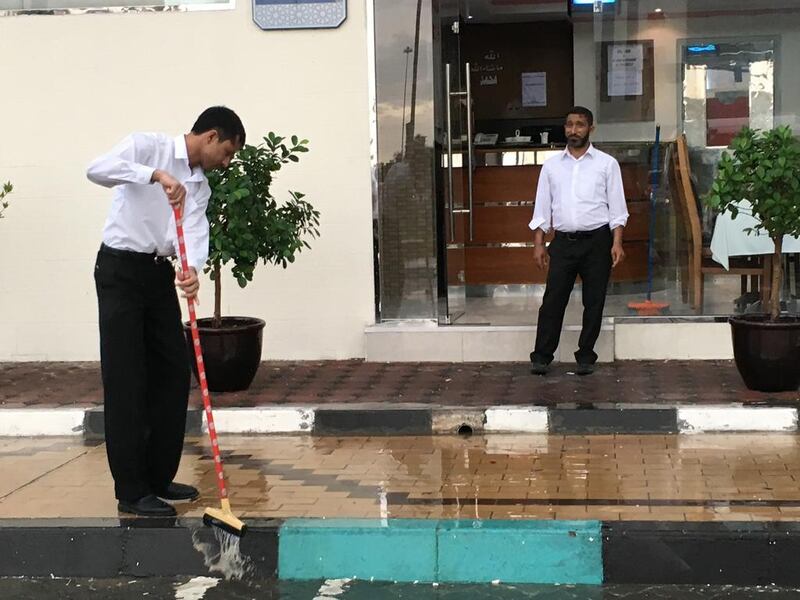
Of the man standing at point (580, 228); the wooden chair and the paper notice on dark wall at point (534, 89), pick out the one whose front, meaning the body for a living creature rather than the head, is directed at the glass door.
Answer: the paper notice on dark wall

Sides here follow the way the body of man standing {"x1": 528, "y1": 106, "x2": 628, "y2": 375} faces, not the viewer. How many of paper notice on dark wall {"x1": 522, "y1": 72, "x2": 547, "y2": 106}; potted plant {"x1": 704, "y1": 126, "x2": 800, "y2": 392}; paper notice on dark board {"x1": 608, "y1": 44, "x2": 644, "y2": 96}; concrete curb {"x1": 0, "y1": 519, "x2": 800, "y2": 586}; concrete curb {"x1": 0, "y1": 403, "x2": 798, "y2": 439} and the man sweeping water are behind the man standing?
2

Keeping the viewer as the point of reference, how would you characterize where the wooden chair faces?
facing to the right of the viewer

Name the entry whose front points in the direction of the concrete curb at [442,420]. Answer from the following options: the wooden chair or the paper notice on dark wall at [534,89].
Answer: the paper notice on dark wall

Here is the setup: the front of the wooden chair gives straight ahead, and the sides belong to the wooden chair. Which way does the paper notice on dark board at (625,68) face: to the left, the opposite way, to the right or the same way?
to the right

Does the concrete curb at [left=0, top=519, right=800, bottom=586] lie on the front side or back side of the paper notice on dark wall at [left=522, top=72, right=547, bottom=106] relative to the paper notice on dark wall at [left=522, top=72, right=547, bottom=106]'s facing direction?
on the front side

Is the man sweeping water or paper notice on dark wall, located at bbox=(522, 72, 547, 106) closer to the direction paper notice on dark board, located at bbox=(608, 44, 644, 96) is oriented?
the man sweeping water

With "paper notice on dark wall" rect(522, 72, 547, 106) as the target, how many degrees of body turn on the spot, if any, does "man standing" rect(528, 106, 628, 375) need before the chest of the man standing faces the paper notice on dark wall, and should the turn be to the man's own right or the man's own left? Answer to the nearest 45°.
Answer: approximately 180°

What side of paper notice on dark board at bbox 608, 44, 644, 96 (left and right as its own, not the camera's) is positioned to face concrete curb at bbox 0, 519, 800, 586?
front

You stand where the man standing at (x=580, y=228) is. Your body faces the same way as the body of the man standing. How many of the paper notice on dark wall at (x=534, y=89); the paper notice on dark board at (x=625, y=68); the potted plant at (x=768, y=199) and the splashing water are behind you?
2

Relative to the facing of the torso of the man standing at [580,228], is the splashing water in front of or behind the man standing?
in front
